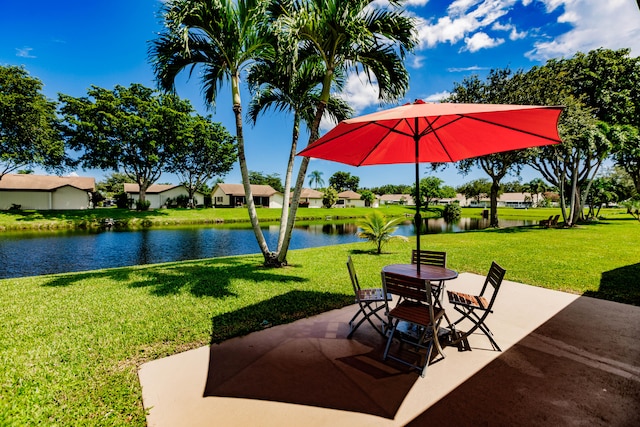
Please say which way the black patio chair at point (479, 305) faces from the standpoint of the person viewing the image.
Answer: facing to the left of the viewer

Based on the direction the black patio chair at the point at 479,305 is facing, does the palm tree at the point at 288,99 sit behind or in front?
in front

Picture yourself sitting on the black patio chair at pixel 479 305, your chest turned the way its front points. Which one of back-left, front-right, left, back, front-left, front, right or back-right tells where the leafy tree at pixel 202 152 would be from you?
front-right

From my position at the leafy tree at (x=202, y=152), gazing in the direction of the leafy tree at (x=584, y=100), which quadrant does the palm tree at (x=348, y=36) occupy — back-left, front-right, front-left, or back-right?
front-right

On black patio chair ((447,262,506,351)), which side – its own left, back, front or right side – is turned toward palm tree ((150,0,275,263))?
front

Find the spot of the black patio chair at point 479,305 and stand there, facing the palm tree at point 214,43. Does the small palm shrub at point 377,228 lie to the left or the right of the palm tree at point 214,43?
right

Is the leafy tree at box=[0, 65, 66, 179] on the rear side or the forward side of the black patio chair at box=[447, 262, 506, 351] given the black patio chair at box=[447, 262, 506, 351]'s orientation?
on the forward side
